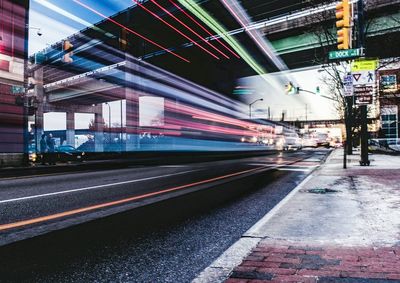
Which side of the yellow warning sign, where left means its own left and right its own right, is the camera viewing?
front

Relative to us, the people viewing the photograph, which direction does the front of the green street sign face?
facing the viewer

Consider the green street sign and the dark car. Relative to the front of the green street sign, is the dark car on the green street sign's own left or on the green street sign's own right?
on the green street sign's own right

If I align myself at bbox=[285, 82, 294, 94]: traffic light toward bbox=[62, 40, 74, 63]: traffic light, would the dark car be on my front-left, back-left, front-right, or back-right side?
front-right

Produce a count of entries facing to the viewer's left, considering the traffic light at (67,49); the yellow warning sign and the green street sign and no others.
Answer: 0
